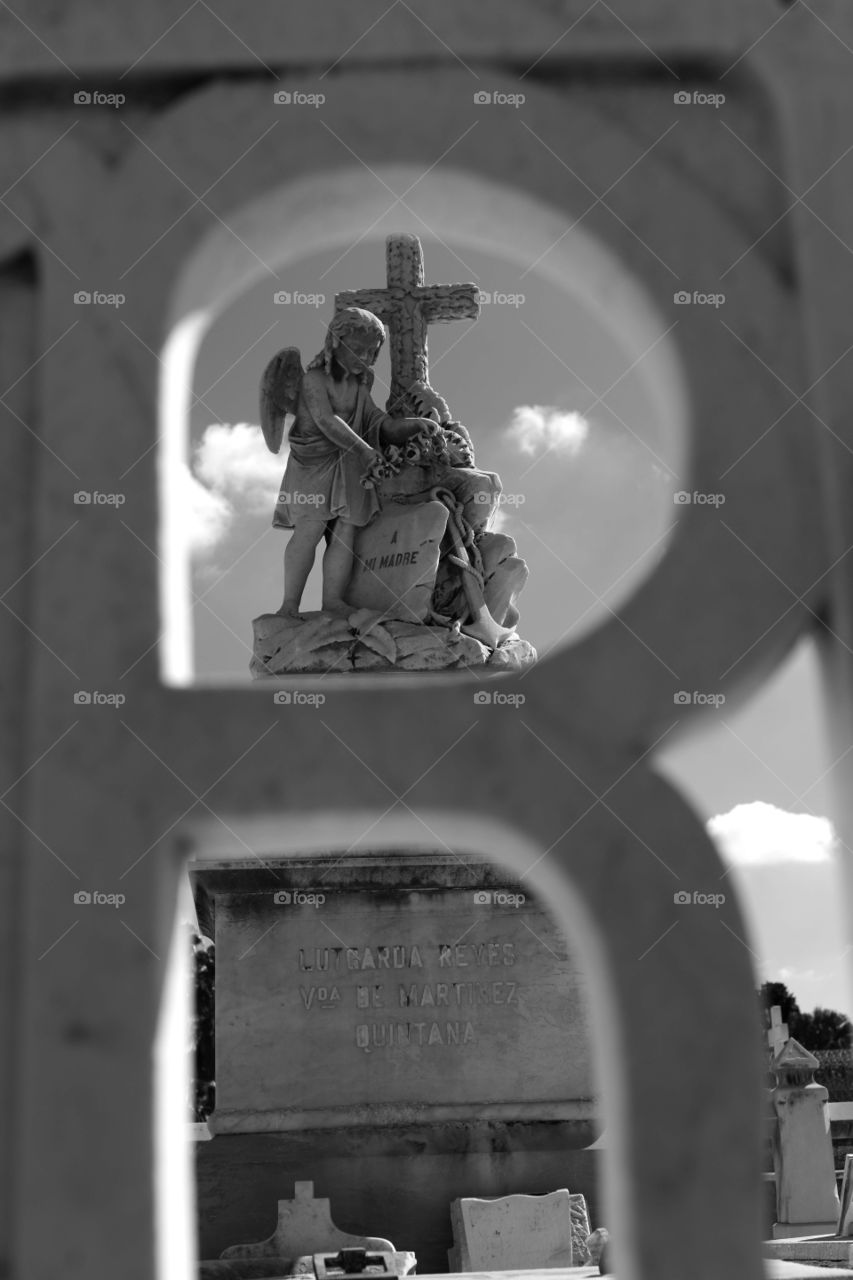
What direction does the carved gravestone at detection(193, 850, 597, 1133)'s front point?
toward the camera

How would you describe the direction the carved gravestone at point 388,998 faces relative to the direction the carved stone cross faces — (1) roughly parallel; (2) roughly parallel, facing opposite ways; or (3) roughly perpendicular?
roughly parallel

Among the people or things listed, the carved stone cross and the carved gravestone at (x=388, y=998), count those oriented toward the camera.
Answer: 2

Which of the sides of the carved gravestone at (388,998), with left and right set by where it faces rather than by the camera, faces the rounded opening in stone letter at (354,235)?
front

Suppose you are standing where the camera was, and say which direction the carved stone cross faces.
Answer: facing the viewer

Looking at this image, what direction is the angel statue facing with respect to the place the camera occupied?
facing the viewer and to the right of the viewer

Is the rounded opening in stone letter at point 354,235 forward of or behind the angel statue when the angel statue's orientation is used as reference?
forward

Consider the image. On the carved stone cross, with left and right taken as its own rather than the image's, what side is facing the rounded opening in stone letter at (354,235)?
front

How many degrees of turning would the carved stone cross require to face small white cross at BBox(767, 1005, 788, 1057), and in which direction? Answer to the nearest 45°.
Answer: approximately 135° to its left
